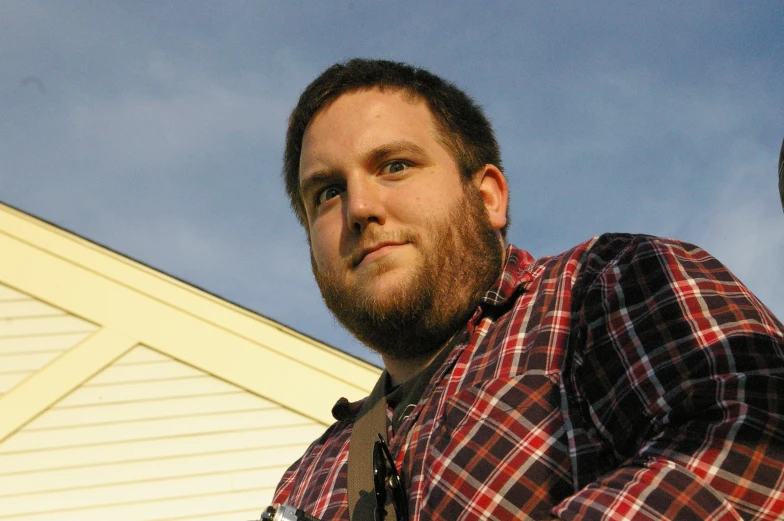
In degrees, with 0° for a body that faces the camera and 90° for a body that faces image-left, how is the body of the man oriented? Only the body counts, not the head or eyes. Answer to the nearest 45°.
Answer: approximately 45°

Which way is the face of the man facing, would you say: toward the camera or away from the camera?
toward the camera
